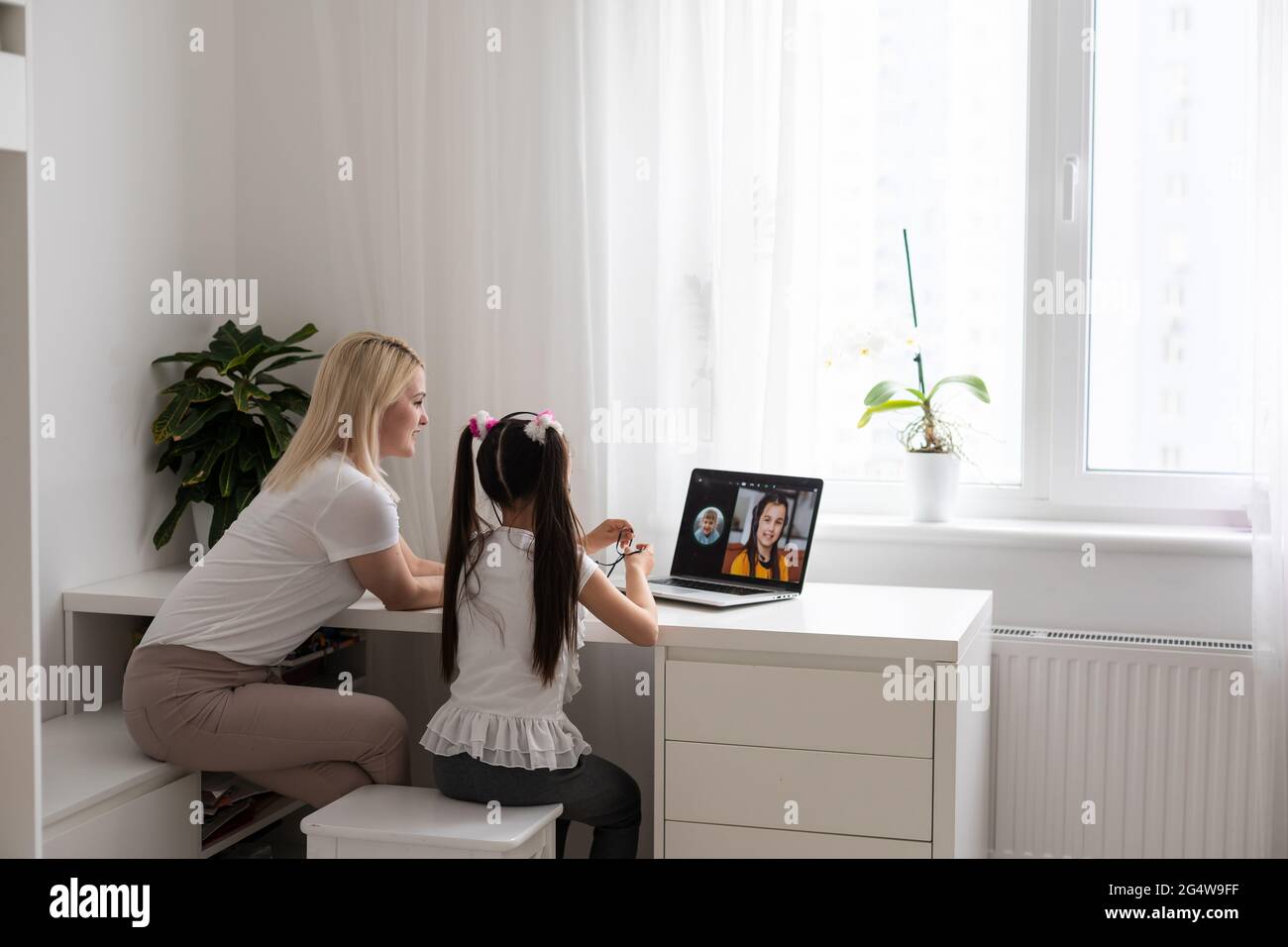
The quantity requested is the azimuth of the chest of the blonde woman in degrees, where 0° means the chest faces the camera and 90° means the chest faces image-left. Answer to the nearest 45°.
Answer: approximately 270°

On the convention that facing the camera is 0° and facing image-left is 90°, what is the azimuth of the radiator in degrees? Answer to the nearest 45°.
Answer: approximately 0°

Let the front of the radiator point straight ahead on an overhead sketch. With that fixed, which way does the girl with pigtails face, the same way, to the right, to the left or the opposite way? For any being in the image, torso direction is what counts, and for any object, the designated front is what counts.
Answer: the opposite way

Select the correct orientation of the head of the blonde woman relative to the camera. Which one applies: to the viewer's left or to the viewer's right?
to the viewer's right

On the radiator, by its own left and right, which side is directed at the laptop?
right

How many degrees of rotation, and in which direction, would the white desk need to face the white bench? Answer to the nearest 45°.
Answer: approximately 90° to its right

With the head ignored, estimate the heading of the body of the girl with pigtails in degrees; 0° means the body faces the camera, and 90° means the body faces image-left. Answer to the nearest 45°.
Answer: approximately 225°

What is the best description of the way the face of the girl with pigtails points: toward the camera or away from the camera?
away from the camera

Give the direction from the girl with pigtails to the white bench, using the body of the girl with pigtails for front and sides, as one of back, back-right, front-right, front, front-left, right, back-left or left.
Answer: back-left

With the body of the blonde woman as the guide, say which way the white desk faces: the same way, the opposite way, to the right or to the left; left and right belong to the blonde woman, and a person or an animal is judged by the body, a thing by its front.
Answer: to the right

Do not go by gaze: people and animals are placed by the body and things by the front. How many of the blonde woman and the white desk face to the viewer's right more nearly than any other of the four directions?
1
